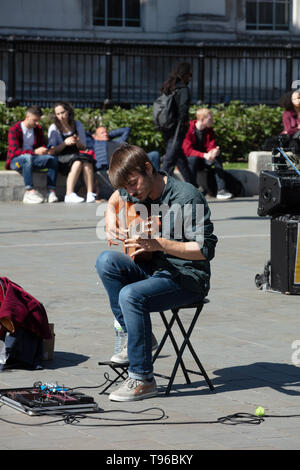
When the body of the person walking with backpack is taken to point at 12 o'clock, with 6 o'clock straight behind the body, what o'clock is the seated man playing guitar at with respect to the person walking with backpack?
The seated man playing guitar is roughly at 3 o'clock from the person walking with backpack.

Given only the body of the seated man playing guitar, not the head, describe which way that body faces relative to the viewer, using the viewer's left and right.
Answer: facing the viewer and to the left of the viewer

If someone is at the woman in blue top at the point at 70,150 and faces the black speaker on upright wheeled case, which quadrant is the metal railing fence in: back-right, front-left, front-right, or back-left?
back-left

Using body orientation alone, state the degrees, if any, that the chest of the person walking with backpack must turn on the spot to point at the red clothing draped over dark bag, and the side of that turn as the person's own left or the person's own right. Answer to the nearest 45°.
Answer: approximately 90° to the person's own right

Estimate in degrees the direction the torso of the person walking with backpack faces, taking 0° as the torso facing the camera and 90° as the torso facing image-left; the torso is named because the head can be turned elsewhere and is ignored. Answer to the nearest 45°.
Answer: approximately 270°

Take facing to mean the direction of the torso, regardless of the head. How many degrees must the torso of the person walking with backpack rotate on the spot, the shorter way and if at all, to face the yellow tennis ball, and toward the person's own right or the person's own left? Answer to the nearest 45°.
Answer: approximately 90° to the person's own right

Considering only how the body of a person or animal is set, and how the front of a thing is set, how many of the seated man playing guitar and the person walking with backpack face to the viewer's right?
1

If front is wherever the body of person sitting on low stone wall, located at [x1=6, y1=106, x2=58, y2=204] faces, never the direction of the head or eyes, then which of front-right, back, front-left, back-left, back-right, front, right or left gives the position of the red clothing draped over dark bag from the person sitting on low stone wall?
front-right

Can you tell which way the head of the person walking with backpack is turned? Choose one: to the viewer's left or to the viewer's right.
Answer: to the viewer's right

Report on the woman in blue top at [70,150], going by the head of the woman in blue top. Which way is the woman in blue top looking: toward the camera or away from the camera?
toward the camera

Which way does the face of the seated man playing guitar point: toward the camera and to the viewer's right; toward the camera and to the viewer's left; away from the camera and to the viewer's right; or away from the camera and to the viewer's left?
toward the camera and to the viewer's left

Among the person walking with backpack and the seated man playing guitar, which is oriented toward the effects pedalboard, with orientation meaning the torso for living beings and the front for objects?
the seated man playing guitar

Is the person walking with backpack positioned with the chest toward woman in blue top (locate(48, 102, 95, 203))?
no

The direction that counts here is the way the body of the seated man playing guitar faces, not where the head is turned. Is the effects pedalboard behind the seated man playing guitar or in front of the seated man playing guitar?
in front

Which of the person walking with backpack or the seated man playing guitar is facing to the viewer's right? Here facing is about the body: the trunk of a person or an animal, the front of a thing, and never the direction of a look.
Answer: the person walking with backpack

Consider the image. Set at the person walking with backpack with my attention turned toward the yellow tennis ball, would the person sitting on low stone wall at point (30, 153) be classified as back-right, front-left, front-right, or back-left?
back-right

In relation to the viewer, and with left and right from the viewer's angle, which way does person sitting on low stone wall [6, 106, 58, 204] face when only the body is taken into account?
facing the viewer and to the right of the viewer

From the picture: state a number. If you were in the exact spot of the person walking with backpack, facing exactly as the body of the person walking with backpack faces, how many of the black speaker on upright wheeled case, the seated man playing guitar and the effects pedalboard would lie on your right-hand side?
3
